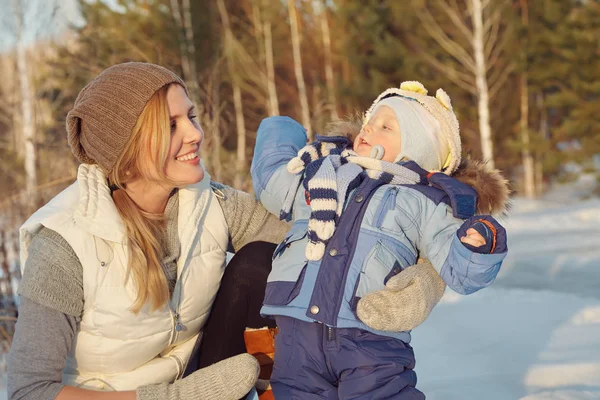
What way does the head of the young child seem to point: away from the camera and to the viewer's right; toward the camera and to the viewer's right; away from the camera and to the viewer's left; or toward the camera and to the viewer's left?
toward the camera and to the viewer's left

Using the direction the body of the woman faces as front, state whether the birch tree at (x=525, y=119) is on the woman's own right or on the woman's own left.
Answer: on the woman's own left

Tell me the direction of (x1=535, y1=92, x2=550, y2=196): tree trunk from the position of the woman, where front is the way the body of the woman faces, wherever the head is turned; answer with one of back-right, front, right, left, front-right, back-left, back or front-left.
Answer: left

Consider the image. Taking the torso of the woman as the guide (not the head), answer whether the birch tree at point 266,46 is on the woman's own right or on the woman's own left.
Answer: on the woman's own left

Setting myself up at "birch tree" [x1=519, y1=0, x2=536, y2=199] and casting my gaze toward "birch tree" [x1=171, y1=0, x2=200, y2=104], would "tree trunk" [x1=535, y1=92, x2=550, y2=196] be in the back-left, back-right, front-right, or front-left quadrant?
back-right

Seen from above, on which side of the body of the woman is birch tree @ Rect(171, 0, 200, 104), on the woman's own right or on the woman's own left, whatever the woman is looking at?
on the woman's own left

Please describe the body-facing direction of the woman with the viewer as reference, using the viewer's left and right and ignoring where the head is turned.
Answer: facing the viewer and to the right of the viewer
